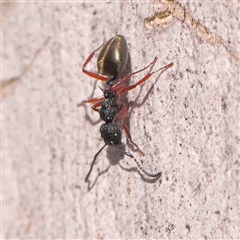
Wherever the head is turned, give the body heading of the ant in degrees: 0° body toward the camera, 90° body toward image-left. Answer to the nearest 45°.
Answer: approximately 0°
